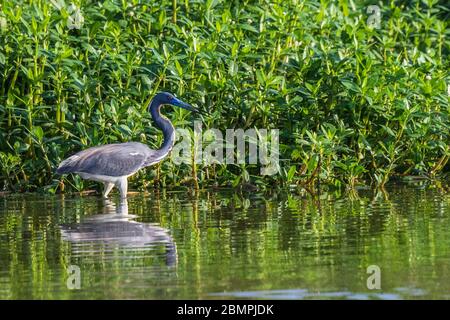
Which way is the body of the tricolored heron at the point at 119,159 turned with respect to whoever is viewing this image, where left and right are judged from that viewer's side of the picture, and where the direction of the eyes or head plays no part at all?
facing to the right of the viewer
